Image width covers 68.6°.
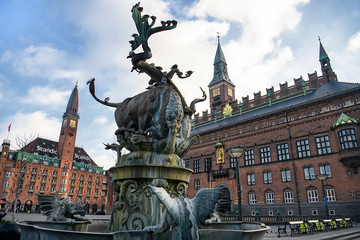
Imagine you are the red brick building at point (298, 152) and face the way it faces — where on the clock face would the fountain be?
The fountain is roughly at 11 o'clock from the red brick building.

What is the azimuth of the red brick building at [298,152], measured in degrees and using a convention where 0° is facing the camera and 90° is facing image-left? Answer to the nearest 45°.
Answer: approximately 45°
